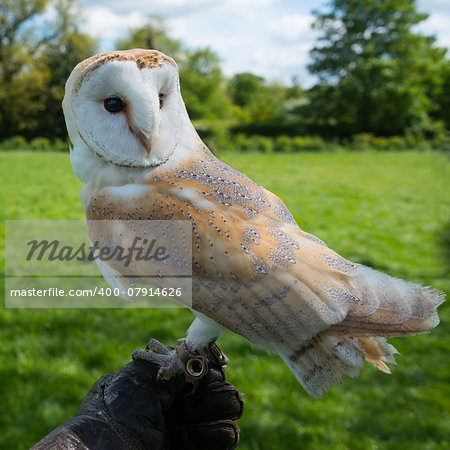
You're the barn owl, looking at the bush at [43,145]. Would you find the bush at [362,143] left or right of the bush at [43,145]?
right

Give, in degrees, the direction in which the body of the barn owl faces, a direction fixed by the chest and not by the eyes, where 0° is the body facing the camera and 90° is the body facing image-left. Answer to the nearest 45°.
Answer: approximately 90°

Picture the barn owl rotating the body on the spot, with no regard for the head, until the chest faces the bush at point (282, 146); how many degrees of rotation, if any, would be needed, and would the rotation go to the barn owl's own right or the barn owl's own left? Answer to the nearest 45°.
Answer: approximately 90° to the barn owl's own right

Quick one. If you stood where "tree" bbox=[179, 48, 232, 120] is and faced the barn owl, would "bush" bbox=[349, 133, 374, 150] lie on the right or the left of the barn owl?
left

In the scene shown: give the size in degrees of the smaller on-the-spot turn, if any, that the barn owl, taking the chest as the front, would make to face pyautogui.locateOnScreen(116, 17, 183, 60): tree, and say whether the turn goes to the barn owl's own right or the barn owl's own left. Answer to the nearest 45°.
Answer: approximately 90° to the barn owl's own right

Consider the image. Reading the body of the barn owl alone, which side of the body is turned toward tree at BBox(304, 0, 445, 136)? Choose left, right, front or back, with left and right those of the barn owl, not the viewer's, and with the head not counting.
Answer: right

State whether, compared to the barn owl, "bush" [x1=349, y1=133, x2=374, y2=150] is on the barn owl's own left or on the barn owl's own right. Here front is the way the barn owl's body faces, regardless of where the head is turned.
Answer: on the barn owl's own right

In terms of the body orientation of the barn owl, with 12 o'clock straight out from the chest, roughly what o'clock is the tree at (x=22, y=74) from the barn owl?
The tree is roughly at 2 o'clock from the barn owl.

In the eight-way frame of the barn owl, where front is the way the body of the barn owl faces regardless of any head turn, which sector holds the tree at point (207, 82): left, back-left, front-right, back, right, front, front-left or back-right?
right

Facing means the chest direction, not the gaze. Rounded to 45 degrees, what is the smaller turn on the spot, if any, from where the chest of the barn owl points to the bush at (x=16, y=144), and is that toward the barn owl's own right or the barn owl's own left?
approximately 45° to the barn owl's own right
